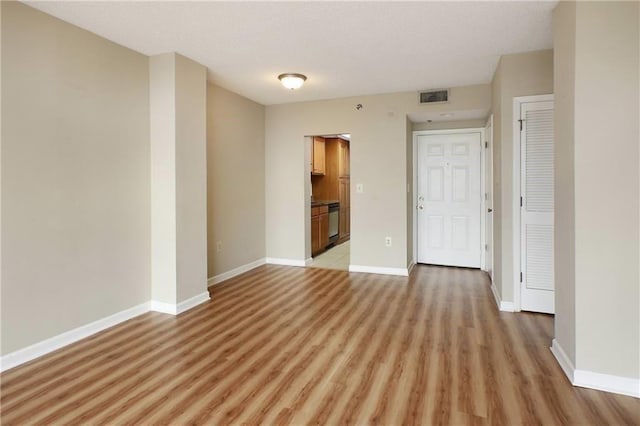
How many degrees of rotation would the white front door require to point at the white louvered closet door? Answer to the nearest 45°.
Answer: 0° — it already faces it

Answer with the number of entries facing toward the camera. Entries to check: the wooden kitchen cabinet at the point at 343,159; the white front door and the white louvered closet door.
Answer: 2

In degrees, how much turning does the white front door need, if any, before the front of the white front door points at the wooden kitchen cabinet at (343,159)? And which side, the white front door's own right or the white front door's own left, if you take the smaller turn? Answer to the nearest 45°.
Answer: approximately 135° to the white front door's own right

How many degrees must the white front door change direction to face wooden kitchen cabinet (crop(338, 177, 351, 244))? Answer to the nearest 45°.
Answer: approximately 135° to its right

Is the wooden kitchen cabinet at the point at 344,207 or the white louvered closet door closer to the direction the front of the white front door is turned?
the white louvered closet door

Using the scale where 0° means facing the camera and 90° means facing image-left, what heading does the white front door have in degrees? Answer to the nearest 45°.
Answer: approximately 0°

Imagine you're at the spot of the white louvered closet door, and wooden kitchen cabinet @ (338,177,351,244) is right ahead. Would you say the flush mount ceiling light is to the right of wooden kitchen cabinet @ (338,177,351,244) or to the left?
left
